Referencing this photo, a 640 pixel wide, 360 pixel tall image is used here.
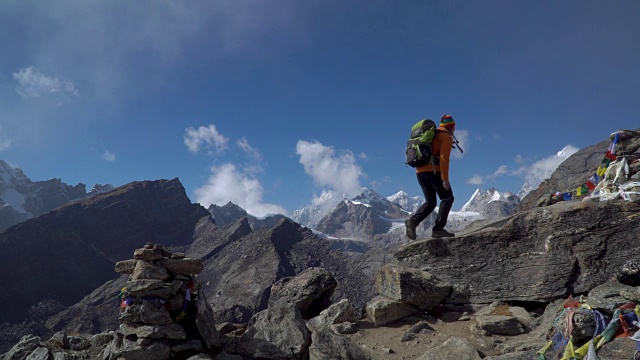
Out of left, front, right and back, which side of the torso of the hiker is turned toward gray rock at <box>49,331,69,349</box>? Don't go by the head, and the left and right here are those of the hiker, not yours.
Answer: back

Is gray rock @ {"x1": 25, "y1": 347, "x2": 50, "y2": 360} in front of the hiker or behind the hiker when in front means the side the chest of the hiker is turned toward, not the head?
behind

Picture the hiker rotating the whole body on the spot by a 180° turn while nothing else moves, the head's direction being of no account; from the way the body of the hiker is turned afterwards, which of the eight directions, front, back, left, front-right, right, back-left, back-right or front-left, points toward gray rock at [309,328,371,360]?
front-left

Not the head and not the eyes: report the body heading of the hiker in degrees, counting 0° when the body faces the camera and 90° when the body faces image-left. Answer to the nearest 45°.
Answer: approximately 270°
